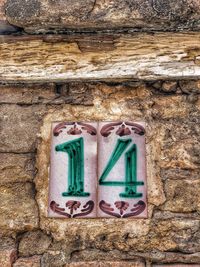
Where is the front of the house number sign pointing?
toward the camera

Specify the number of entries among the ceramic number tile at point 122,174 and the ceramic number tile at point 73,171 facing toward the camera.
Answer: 2

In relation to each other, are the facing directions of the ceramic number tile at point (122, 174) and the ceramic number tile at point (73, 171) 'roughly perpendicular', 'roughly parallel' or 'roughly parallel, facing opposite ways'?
roughly parallel

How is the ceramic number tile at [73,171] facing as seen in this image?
toward the camera

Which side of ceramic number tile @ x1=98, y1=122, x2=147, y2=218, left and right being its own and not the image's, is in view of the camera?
front
